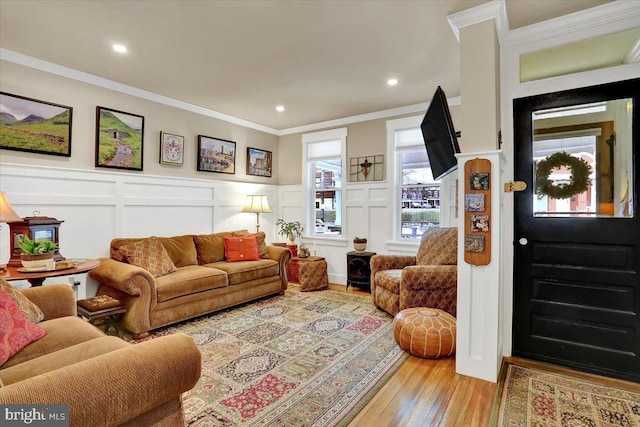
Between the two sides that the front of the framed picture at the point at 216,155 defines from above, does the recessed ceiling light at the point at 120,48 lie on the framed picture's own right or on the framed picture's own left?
on the framed picture's own right

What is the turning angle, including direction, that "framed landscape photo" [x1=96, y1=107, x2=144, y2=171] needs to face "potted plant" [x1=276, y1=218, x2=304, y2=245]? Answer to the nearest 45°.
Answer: approximately 45° to its left

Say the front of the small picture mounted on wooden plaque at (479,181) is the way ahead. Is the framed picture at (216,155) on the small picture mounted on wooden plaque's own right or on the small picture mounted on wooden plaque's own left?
on the small picture mounted on wooden plaque's own right

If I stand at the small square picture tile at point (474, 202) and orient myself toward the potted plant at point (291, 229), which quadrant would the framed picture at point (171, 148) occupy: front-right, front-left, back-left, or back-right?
front-left

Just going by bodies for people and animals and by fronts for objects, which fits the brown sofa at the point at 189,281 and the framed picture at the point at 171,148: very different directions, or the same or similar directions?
same or similar directions

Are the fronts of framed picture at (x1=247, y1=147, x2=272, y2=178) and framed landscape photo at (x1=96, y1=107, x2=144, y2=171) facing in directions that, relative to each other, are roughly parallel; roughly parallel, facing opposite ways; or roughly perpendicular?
roughly parallel

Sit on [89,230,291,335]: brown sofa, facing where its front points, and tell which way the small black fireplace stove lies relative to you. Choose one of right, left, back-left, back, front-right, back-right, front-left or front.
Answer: front-left

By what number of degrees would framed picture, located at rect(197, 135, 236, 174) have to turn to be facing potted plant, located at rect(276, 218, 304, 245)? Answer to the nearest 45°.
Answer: approximately 45° to its left

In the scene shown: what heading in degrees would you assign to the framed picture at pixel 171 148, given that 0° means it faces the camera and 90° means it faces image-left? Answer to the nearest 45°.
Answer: approximately 315°

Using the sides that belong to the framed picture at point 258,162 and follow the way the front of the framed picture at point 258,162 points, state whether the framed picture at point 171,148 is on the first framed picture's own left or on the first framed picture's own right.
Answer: on the first framed picture's own right

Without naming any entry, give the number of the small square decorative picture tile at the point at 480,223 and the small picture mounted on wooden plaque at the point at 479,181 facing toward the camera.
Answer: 2

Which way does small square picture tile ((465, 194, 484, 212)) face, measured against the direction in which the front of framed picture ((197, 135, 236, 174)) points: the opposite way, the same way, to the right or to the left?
to the right

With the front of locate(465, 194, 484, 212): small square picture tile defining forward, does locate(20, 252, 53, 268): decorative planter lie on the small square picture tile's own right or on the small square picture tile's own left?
on the small square picture tile's own right

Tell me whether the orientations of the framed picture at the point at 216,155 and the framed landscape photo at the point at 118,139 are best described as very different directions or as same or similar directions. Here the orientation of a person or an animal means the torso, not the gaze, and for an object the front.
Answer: same or similar directions

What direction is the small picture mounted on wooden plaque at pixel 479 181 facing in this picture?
toward the camera
